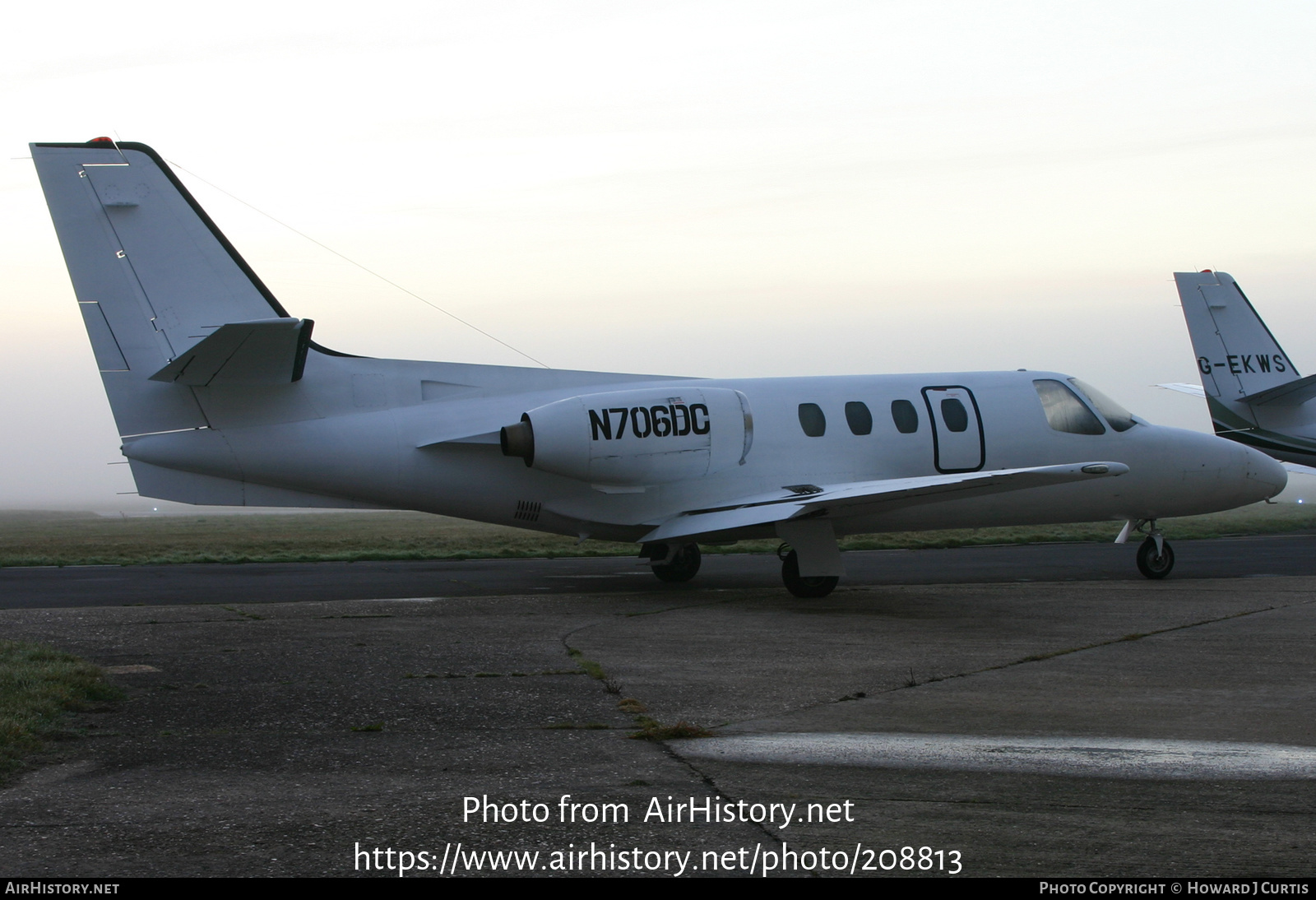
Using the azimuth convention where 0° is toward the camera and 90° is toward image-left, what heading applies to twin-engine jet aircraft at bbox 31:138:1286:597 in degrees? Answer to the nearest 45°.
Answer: approximately 225°
